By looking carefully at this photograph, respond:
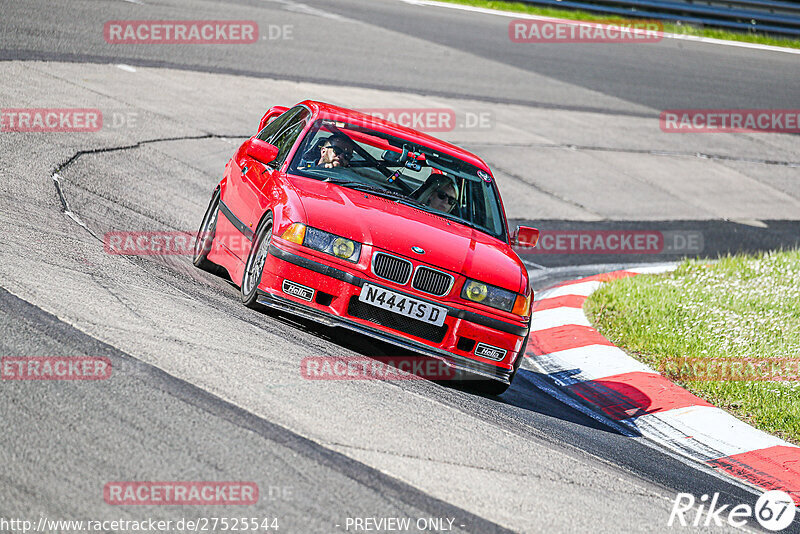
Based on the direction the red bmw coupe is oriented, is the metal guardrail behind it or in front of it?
behind

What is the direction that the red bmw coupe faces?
toward the camera
